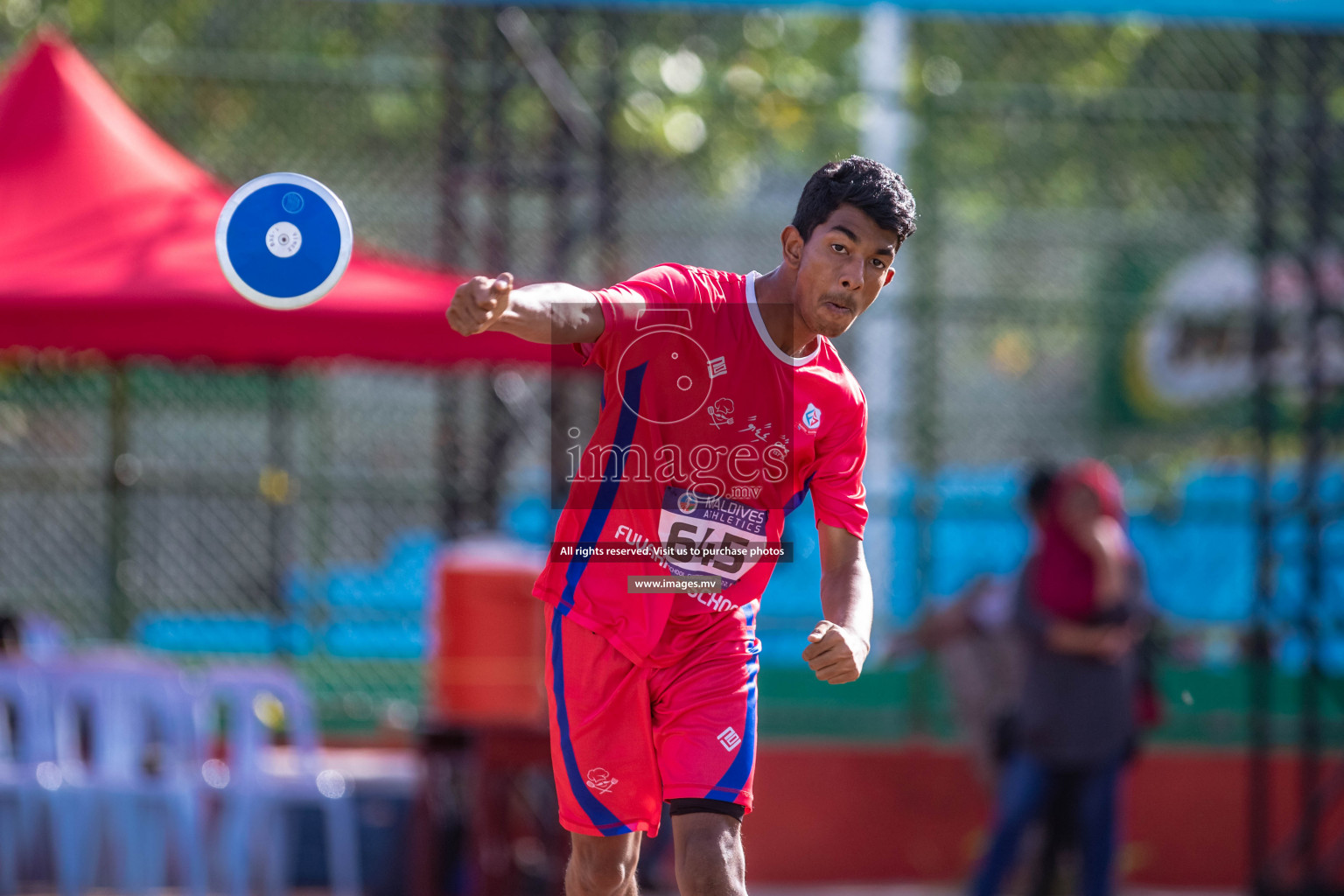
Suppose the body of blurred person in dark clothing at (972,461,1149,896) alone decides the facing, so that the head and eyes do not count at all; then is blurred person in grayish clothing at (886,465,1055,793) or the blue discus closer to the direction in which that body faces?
the blue discus

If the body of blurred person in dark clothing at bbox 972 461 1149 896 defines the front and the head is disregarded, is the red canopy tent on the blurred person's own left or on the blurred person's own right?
on the blurred person's own right
